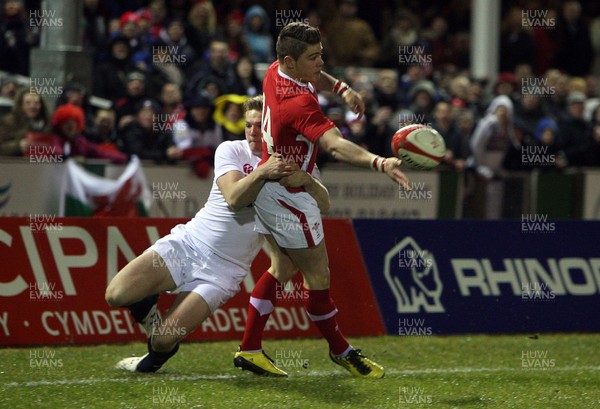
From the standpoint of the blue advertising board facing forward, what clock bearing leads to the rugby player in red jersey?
The rugby player in red jersey is roughly at 1 o'clock from the blue advertising board.

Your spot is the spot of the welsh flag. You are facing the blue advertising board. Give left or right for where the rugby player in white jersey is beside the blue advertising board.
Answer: right

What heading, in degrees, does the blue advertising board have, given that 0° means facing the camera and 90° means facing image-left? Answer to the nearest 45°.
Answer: approximately 0°

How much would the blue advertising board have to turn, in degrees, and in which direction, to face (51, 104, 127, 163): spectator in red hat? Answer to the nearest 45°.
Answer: approximately 90° to its right

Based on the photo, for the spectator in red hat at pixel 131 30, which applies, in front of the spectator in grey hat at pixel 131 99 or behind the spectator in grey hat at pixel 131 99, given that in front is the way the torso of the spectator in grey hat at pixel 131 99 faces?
behind

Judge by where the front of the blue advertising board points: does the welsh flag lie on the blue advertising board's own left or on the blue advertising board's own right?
on the blue advertising board's own right

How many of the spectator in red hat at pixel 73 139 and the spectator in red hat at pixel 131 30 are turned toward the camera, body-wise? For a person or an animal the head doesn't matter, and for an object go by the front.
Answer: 2

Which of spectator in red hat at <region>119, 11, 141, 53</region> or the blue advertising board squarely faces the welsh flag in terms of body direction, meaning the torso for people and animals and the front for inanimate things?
the spectator in red hat

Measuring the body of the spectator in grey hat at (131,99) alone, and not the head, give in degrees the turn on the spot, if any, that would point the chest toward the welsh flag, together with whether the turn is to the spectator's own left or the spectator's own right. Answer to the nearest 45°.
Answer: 0° — they already face it

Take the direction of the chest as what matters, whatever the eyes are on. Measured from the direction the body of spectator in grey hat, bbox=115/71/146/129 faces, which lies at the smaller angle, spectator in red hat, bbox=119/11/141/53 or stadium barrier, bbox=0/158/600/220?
the stadium barrier

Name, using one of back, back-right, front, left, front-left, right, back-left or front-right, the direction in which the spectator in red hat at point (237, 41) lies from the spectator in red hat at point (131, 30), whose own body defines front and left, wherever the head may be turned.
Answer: back-left
